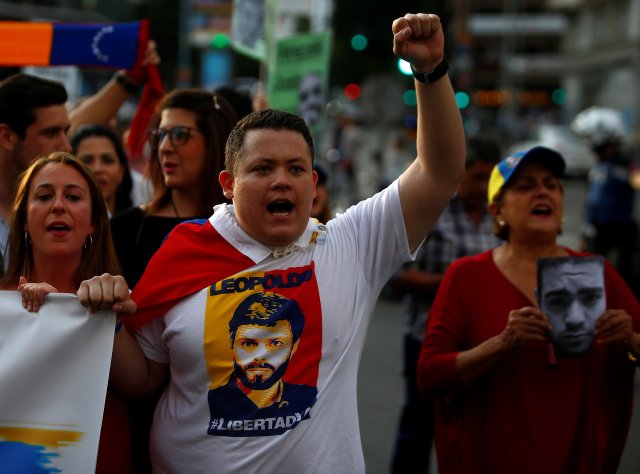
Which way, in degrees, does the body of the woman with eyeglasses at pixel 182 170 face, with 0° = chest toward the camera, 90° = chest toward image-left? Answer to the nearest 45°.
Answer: approximately 45°

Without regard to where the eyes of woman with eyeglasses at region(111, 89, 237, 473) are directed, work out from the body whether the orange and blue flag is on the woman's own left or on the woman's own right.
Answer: on the woman's own right
